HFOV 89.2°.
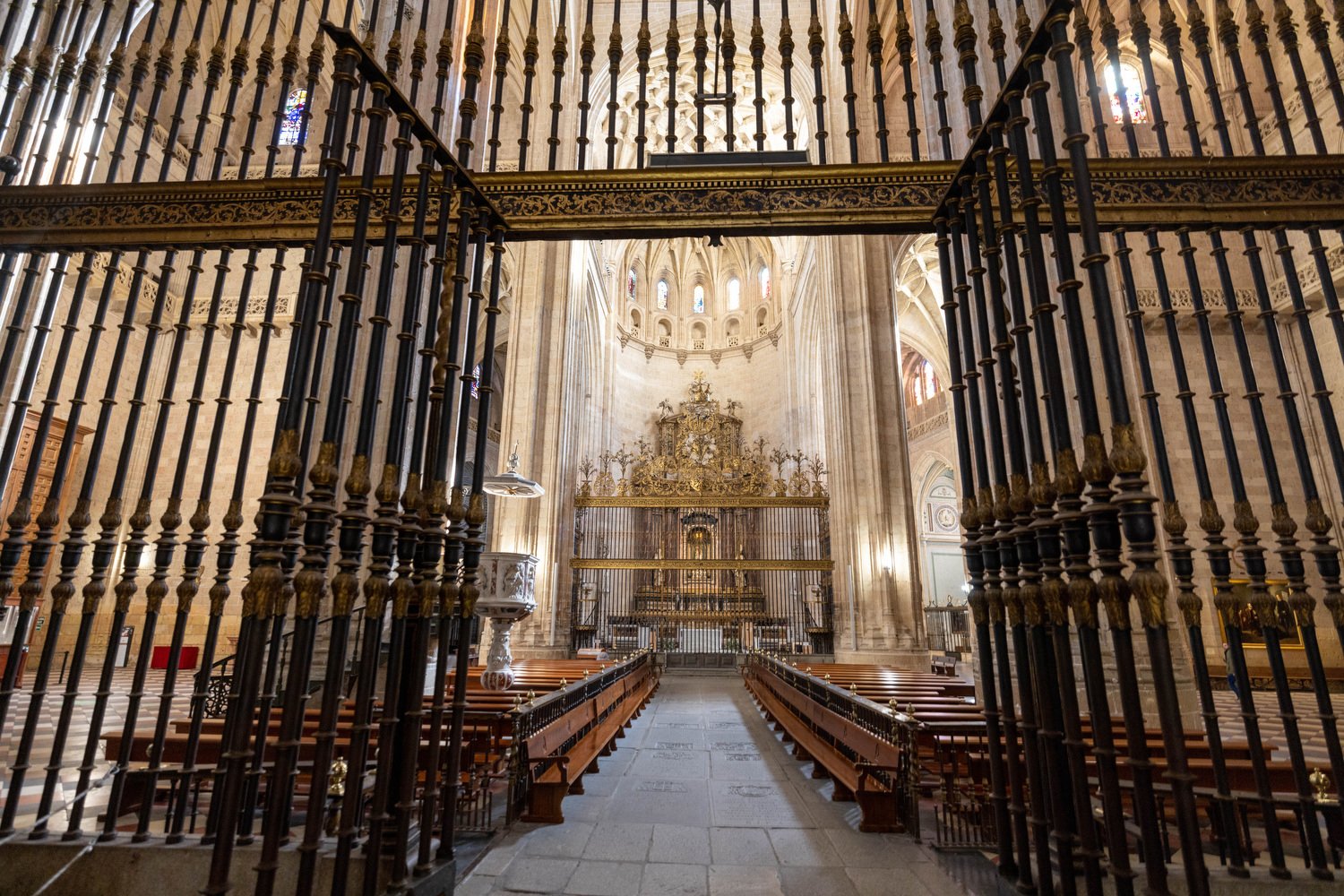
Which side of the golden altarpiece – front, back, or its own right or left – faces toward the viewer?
front

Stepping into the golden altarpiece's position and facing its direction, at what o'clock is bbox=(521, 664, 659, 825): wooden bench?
The wooden bench is roughly at 12 o'clock from the golden altarpiece.

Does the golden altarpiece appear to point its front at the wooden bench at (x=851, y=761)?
yes

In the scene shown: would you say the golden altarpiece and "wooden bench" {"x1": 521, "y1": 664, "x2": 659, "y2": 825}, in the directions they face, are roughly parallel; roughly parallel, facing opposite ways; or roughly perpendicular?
roughly perpendicular

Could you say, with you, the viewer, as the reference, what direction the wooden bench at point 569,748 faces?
facing to the right of the viewer

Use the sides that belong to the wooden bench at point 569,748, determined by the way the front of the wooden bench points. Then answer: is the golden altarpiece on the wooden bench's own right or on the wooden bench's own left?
on the wooden bench's own left

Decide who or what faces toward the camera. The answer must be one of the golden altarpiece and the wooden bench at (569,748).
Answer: the golden altarpiece
